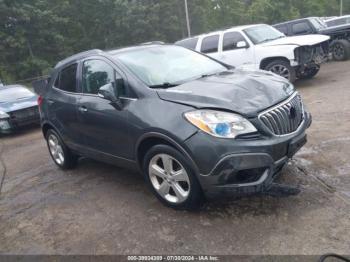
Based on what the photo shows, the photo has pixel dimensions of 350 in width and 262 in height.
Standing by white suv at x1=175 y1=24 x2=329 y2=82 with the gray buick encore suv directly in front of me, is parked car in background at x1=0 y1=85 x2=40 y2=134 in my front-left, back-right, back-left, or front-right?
front-right

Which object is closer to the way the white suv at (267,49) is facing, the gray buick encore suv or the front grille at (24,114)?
the gray buick encore suv

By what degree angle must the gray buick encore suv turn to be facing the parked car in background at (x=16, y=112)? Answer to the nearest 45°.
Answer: approximately 180°

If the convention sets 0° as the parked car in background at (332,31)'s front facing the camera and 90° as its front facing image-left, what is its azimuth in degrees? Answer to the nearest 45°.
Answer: approximately 315°

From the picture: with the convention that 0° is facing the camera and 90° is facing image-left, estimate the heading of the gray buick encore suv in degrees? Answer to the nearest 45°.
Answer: approximately 315°

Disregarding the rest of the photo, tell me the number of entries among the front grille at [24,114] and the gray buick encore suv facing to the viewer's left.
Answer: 0

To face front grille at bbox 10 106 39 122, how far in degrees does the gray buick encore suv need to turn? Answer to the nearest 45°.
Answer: approximately 180°

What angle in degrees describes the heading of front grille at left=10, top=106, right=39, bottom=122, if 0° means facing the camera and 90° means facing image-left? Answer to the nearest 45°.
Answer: approximately 315°

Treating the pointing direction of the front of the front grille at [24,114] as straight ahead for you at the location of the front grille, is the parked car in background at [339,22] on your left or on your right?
on your left
